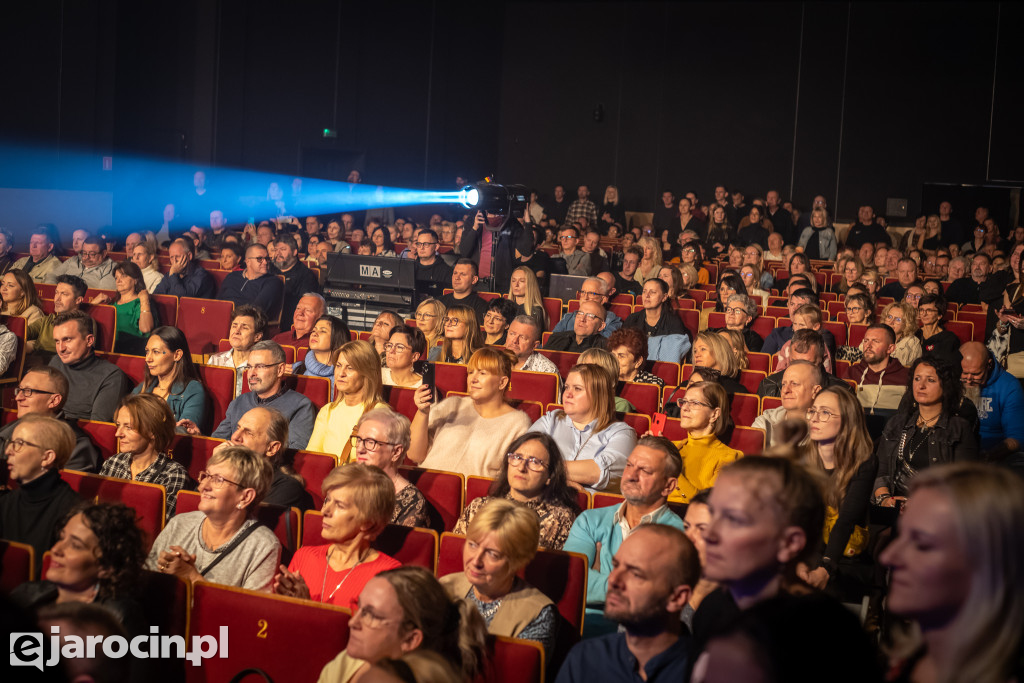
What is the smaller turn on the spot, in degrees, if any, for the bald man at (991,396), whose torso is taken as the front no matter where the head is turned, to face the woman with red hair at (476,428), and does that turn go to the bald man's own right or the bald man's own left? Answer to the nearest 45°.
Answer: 0° — they already face them

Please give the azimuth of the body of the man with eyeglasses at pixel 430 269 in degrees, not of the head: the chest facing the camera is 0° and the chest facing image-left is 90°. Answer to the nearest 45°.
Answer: approximately 45°

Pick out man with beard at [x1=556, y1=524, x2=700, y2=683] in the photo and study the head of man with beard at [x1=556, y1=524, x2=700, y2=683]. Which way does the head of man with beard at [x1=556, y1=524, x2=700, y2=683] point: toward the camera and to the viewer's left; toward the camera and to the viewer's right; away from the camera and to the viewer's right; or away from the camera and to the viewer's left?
toward the camera and to the viewer's left

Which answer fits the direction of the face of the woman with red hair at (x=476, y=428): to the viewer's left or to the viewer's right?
to the viewer's left

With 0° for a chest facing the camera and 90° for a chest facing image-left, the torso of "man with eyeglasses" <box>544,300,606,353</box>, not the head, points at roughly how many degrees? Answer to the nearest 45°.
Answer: approximately 45°

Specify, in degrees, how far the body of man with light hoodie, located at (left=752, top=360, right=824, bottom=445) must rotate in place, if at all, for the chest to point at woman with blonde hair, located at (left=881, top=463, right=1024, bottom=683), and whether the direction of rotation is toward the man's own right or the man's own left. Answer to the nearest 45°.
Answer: approximately 45° to the man's own left

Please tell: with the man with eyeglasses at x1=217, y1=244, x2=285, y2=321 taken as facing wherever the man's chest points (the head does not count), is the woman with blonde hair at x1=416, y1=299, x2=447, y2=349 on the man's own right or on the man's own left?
on the man's own left

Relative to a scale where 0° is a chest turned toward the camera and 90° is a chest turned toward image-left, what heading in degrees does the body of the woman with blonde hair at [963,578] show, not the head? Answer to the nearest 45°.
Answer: approximately 90°

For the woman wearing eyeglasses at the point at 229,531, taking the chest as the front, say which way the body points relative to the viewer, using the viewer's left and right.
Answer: facing the viewer and to the left of the viewer

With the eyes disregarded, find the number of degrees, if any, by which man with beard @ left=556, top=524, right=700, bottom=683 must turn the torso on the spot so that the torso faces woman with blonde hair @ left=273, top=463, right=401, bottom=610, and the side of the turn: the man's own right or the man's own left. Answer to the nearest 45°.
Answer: approximately 90° to the man's own right

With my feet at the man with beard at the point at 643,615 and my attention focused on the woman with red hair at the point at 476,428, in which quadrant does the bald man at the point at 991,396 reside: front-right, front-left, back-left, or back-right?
front-right
